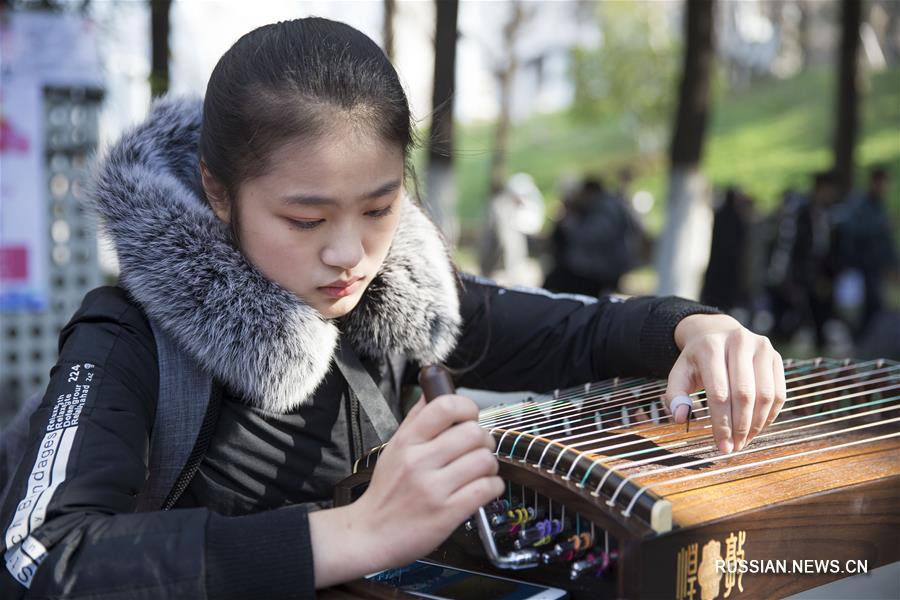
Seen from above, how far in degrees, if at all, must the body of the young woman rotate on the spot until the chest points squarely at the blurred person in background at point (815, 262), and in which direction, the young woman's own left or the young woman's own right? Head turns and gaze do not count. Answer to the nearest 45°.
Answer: approximately 90° to the young woman's own left

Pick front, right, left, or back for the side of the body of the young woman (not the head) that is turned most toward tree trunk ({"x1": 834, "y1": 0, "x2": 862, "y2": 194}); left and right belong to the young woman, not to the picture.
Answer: left

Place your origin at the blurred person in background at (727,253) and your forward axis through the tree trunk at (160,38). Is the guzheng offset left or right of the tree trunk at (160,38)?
left

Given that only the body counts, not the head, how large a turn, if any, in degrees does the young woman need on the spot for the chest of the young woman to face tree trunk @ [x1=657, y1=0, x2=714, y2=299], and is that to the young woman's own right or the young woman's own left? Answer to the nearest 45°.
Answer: approximately 135° to the young woman's own left

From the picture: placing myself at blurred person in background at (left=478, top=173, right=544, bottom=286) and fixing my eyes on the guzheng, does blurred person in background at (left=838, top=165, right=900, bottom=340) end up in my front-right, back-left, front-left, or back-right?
front-left

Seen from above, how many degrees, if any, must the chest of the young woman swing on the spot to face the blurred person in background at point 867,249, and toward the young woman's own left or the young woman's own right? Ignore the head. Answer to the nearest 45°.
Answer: approximately 90° to the young woman's own left

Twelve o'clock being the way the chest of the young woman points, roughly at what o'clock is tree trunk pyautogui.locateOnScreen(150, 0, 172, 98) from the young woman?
The tree trunk is roughly at 7 o'clock from the young woman.

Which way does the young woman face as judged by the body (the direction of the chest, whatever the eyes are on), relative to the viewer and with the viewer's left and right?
facing the viewer and to the right of the viewer

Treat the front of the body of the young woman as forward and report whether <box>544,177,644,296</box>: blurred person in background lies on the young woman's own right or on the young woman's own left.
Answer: on the young woman's own left

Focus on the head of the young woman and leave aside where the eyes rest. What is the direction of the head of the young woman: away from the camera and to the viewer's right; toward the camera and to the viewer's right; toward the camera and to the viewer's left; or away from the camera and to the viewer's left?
toward the camera and to the viewer's right
